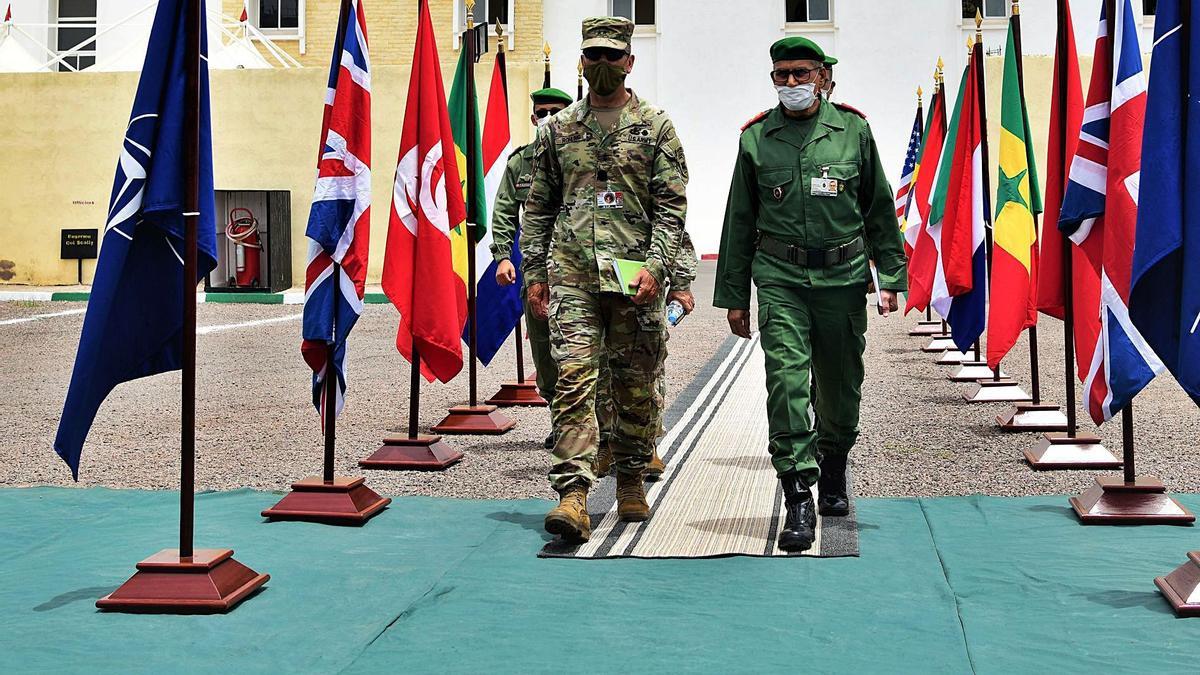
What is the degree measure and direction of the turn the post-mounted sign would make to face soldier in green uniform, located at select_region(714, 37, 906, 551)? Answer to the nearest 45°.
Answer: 0° — it already faces them

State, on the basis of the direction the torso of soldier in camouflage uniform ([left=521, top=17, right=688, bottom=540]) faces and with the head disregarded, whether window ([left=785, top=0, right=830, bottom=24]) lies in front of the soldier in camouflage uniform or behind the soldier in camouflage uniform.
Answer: behind

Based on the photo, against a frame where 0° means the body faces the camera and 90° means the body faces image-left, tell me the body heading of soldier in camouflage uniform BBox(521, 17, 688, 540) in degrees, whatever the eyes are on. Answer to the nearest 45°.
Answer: approximately 0°

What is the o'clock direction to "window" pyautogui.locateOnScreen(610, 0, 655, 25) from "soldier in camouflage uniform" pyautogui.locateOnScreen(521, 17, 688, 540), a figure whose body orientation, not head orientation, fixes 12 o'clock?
The window is roughly at 6 o'clock from the soldier in camouflage uniform.

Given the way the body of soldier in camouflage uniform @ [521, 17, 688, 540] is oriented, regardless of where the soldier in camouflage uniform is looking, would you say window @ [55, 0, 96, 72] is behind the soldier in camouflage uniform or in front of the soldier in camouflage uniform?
behind
